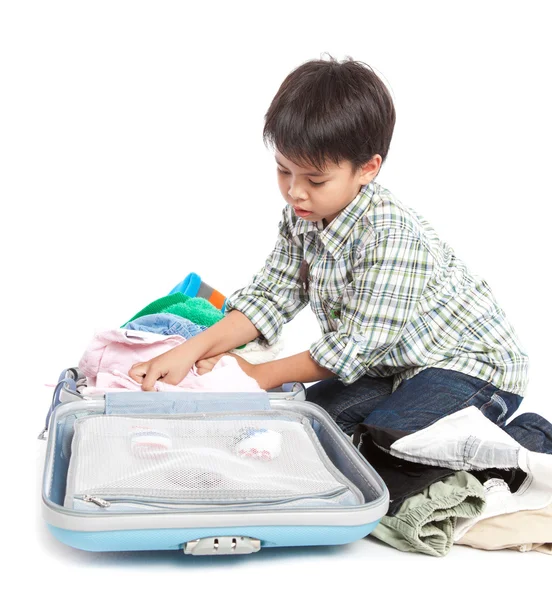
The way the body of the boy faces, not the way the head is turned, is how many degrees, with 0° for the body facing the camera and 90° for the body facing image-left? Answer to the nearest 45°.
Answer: approximately 45°

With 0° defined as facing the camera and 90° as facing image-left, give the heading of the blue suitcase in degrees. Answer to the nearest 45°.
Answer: approximately 0°

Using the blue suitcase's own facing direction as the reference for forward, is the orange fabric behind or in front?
behind

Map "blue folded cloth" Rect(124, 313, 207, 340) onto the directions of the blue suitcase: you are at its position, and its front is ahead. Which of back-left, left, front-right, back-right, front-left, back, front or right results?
back
